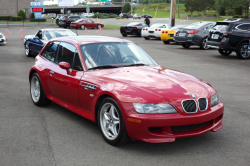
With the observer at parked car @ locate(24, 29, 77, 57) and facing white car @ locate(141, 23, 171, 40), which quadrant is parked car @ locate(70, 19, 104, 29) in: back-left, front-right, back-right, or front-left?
front-left

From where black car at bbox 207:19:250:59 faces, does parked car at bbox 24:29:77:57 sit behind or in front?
behind

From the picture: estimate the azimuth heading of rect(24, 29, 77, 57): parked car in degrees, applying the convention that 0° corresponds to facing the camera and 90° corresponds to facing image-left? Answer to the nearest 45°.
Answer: approximately 45°

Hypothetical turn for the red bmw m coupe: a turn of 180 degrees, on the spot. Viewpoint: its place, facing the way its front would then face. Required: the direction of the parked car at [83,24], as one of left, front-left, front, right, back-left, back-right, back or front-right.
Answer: front-right

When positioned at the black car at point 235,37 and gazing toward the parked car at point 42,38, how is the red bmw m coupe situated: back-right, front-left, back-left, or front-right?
front-left

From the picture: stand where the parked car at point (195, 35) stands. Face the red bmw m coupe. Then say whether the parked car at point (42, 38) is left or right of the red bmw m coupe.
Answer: right
